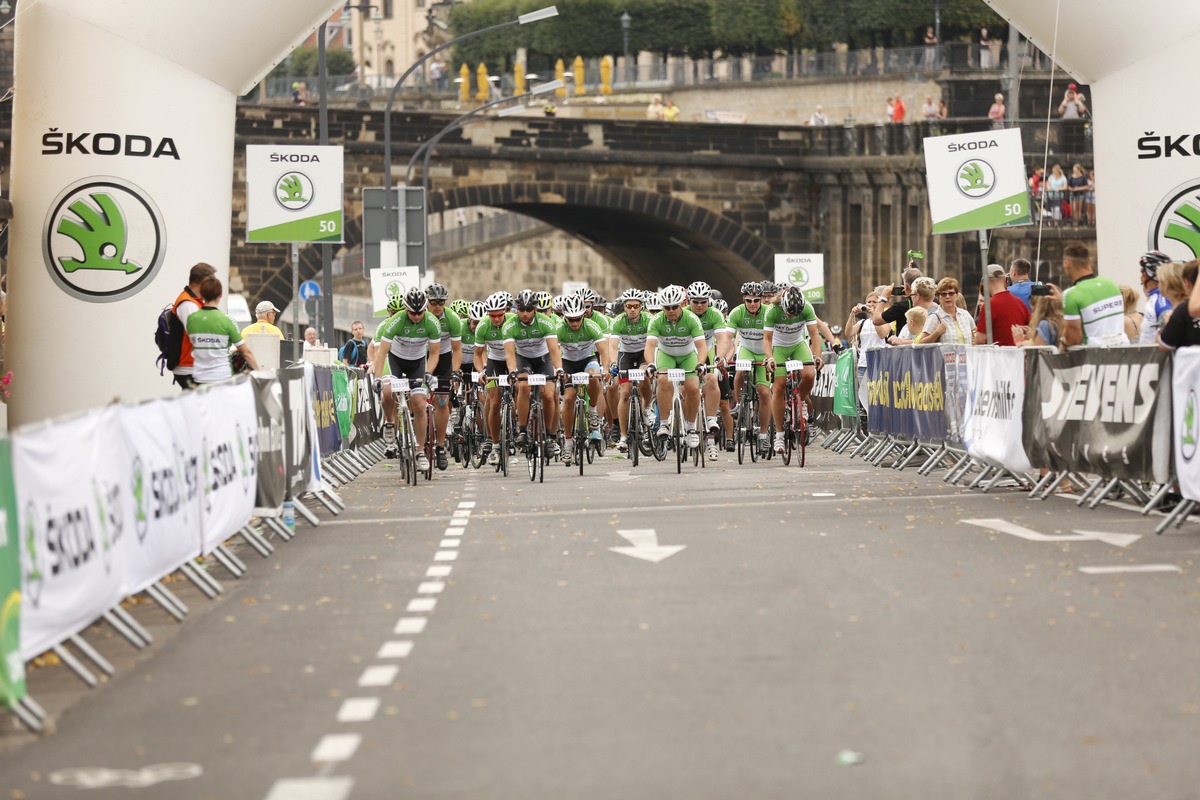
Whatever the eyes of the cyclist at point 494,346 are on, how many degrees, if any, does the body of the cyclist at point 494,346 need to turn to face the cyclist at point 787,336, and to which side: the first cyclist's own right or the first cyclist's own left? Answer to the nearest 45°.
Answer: approximately 90° to the first cyclist's own left

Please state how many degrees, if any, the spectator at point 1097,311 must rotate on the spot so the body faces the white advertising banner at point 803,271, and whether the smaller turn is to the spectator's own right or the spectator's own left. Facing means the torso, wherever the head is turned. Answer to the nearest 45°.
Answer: approximately 45° to the spectator's own right

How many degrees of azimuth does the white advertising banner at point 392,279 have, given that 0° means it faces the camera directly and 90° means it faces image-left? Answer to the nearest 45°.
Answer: approximately 0°

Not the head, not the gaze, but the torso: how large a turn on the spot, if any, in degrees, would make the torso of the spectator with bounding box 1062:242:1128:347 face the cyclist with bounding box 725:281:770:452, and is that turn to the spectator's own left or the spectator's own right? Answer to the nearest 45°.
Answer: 0° — they already face them

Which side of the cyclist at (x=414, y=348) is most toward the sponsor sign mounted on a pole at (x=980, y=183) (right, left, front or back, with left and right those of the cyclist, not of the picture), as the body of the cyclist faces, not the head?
left

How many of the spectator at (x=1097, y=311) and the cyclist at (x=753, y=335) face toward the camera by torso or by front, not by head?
1

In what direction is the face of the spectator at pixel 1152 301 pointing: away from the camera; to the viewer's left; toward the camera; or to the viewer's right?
to the viewer's left

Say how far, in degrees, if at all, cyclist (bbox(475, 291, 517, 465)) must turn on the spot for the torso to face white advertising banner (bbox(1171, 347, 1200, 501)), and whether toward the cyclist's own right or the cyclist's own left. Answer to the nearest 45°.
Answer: approximately 45° to the cyclist's own left

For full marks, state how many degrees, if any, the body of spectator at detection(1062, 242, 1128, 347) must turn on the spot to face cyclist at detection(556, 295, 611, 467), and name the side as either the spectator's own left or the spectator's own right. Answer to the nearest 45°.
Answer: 0° — they already face them
